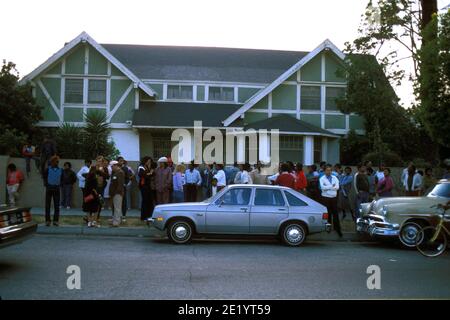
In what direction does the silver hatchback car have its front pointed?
to the viewer's left

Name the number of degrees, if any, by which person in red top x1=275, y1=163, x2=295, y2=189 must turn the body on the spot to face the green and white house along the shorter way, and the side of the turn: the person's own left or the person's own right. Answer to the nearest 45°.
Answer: approximately 45° to the person's own left

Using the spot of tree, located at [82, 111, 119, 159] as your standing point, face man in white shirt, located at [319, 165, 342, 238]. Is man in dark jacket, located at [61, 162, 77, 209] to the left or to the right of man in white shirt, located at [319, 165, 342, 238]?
right

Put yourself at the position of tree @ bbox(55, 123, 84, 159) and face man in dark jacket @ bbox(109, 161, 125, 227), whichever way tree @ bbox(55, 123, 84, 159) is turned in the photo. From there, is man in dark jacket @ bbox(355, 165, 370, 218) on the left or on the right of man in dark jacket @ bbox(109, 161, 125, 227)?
left

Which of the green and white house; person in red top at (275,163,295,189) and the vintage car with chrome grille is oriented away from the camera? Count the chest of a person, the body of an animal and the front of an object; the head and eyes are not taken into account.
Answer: the person in red top

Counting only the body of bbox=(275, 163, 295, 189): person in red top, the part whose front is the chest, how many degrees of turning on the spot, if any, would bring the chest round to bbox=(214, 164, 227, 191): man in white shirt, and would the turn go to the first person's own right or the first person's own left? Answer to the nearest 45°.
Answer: approximately 45° to the first person's own left

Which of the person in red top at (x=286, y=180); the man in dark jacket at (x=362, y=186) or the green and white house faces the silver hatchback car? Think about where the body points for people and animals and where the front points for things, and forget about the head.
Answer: the green and white house

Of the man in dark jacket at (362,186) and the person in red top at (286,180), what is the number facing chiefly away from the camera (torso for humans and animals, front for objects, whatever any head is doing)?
2

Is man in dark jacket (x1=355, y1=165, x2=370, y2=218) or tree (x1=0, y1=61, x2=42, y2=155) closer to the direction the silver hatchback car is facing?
the tree

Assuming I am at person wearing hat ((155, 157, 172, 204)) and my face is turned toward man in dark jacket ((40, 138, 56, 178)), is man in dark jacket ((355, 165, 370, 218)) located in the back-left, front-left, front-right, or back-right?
back-right

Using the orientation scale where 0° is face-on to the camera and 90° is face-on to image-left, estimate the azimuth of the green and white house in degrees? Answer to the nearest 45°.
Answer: approximately 0°
